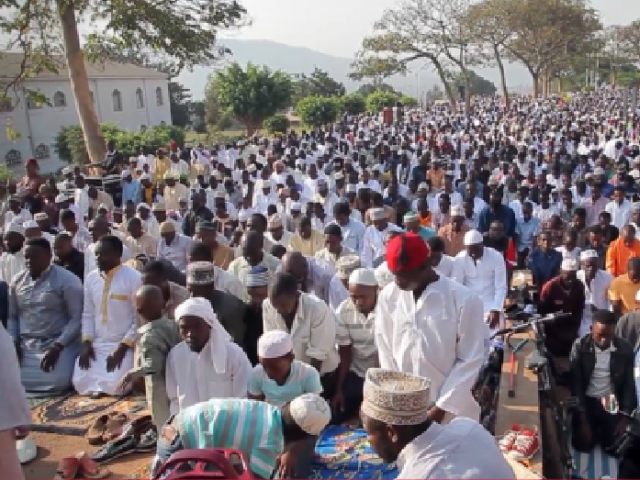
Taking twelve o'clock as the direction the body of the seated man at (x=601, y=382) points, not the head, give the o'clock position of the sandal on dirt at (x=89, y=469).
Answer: The sandal on dirt is roughly at 2 o'clock from the seated man.

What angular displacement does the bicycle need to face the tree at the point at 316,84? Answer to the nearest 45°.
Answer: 0° — it already faces it

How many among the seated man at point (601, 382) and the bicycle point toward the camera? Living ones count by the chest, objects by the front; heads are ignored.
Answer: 1

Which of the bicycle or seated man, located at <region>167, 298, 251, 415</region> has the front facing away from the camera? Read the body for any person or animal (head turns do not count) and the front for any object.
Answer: the bicycle

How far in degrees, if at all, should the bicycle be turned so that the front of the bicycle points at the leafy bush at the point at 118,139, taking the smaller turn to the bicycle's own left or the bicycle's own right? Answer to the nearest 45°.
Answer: approximately 45° to the bicycle's own left

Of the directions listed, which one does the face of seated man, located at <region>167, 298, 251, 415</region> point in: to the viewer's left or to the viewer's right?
to the viewer's left

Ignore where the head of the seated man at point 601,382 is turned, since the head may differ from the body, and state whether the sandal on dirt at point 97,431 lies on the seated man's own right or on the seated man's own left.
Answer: on the seated man's own right
